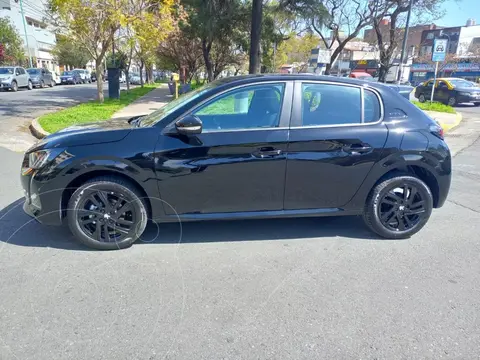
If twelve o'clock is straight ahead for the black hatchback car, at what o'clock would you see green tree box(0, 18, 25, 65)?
The green tree is roughly at 2 o'clock from the black hatchback car.

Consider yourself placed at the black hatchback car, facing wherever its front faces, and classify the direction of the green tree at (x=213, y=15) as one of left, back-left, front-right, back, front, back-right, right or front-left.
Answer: right

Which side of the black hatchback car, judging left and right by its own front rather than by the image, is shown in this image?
left

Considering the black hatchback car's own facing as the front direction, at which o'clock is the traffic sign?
The traffic sign is roughly at 4 o'clock from the black hatchback car.

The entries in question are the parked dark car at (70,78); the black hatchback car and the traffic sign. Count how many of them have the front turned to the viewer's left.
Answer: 1

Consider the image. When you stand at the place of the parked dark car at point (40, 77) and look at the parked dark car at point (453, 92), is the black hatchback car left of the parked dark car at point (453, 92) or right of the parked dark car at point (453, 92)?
right

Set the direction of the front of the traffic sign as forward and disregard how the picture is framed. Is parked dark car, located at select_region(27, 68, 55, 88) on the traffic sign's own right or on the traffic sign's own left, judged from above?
on the traffic sign's own right

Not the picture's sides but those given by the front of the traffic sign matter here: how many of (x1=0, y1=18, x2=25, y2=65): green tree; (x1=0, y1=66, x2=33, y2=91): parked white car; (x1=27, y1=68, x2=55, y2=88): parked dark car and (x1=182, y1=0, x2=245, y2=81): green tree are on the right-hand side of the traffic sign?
4

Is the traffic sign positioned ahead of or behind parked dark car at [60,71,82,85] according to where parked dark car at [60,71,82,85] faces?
ahead

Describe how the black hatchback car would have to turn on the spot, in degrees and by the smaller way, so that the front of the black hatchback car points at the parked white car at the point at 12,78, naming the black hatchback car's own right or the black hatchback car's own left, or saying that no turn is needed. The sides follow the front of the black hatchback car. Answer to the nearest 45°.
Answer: approximately 45° to the black hatchback car's own right

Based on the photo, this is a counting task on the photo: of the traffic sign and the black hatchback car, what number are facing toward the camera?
1
